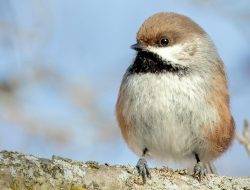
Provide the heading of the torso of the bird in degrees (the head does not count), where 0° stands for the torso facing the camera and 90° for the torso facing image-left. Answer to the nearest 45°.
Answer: approximately 45°
